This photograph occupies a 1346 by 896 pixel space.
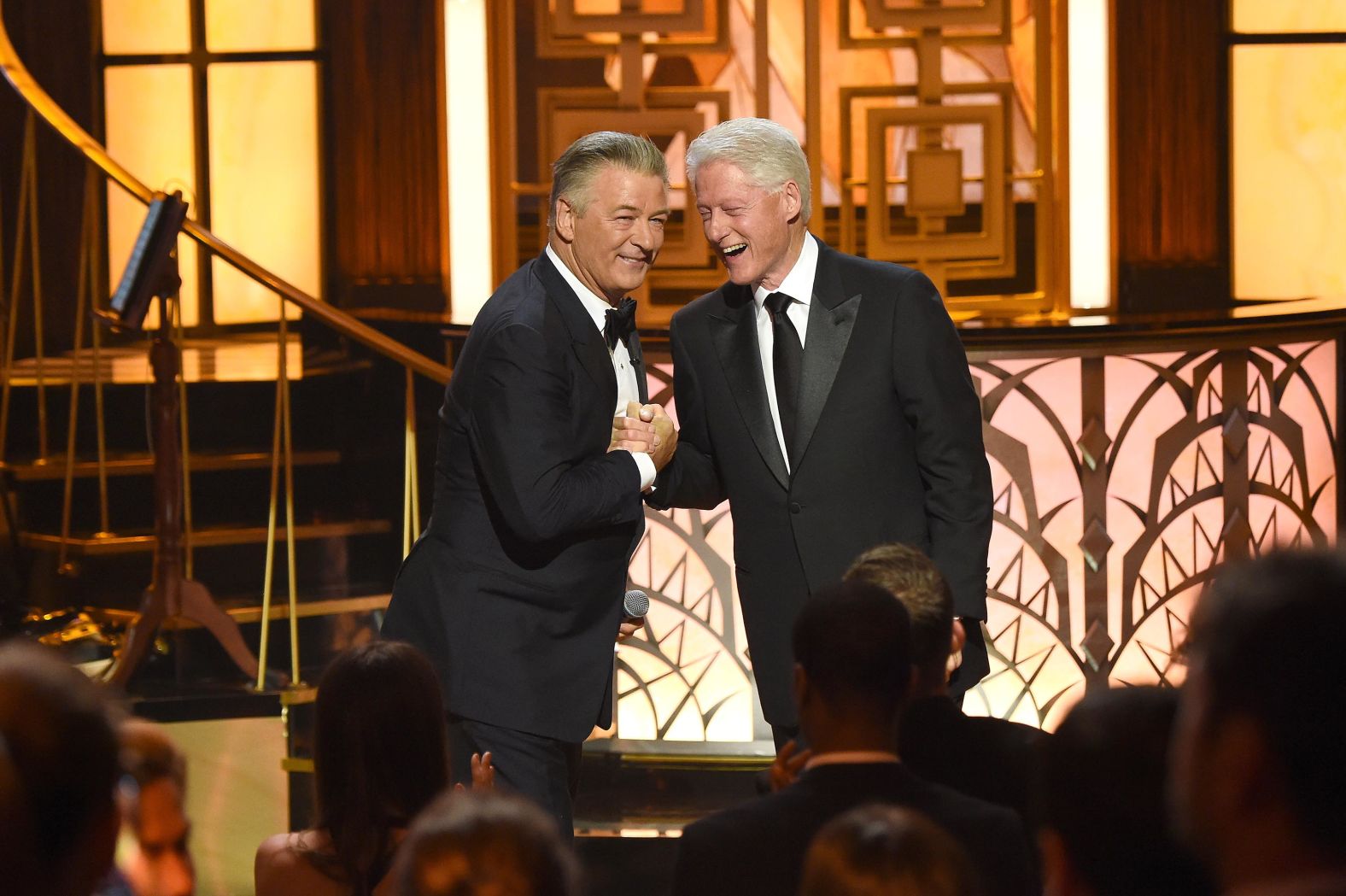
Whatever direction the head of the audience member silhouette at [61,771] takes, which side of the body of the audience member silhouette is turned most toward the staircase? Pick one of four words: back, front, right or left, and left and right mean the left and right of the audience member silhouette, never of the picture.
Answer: front

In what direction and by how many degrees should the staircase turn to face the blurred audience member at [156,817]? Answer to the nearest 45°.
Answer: approximately 45° to its right

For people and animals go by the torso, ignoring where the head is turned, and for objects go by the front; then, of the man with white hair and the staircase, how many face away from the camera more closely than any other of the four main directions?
0

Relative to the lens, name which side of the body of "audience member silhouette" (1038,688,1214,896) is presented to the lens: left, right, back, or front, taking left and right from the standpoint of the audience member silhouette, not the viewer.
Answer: back

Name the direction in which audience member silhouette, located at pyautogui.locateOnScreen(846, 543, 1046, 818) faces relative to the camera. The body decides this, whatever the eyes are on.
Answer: away from the camera

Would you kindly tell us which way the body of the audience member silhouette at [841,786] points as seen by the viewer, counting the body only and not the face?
away from the camera

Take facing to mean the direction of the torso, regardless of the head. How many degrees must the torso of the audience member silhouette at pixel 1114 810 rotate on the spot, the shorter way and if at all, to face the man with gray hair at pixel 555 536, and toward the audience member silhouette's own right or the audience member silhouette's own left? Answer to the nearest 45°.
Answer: approximately 45° to the audience member silhouette's own left

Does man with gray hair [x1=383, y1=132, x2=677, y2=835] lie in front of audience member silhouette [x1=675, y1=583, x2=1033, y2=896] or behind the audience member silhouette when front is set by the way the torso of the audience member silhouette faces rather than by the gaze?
in front

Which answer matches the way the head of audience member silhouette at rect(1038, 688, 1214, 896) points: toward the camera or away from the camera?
away from the camera

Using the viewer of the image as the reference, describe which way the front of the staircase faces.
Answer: facing the viewer and to the right of the viewer

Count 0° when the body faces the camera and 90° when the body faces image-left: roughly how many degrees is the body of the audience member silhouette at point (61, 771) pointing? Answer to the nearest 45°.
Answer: approximately 180°

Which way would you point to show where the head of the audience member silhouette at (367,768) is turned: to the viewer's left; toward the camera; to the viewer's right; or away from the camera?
away from the camera

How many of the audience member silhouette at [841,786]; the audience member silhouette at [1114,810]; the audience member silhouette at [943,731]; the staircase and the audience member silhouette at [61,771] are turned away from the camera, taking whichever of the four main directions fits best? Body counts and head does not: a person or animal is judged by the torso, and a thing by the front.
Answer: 4

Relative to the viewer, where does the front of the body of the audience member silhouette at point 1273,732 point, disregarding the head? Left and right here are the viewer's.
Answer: facing away from the viewer and to the left of the viewer

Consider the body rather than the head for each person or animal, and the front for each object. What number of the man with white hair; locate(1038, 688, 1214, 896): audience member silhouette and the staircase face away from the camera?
1

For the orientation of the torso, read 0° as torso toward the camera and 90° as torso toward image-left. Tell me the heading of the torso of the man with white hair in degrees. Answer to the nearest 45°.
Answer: approximately 45°
